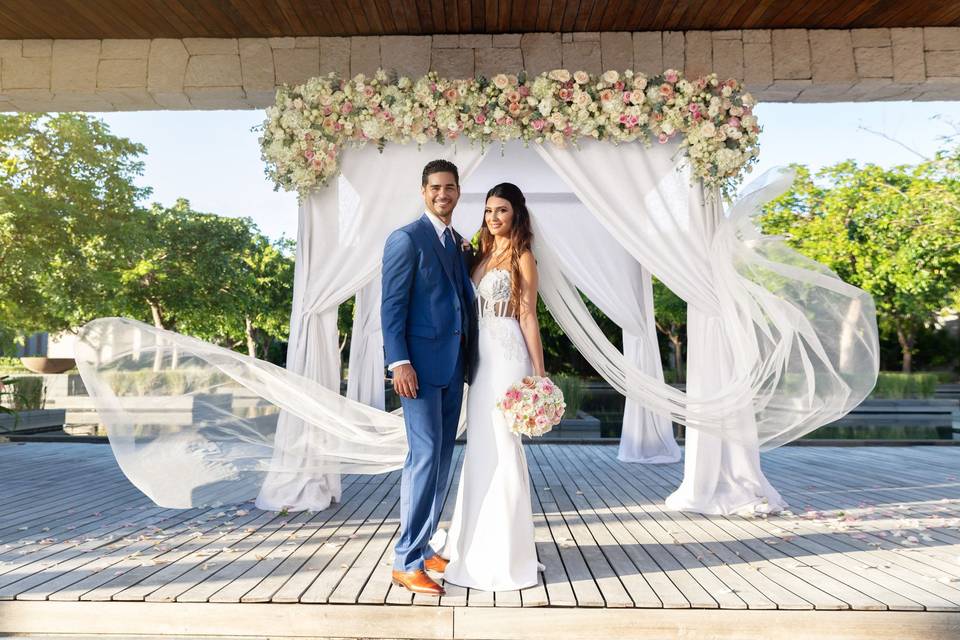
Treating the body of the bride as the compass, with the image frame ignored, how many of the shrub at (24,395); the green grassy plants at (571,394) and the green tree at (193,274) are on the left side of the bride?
0

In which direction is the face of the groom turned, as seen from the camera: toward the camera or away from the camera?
toward the camera

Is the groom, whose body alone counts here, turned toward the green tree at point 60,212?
no

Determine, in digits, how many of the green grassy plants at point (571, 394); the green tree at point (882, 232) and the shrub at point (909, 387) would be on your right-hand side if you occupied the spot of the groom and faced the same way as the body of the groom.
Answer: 0

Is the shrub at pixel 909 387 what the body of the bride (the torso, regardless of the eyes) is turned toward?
no

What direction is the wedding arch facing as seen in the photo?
toward the camera

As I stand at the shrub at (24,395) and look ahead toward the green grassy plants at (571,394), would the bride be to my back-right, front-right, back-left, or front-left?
front-right

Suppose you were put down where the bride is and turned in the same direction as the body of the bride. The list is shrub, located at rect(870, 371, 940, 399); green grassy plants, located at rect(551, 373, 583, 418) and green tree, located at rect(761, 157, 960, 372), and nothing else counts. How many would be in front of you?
0

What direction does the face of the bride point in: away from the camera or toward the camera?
toward the camera

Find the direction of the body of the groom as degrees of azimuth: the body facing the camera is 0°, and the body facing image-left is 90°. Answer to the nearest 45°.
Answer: approximately 315°

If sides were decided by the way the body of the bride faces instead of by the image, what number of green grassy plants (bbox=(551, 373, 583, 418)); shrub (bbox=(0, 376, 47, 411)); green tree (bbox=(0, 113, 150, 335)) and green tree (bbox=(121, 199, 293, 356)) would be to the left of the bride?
0

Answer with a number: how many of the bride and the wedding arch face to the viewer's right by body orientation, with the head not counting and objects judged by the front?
0

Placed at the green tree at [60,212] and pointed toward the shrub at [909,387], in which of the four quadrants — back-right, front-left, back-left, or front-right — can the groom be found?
front-right

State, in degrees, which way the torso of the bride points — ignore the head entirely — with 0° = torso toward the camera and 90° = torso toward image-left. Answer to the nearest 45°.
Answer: approximately 45°

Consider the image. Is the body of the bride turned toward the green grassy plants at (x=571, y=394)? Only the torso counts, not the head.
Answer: no

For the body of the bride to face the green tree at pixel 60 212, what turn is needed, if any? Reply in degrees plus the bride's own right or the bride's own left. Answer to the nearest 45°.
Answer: approximately 90° to the bride's own right
